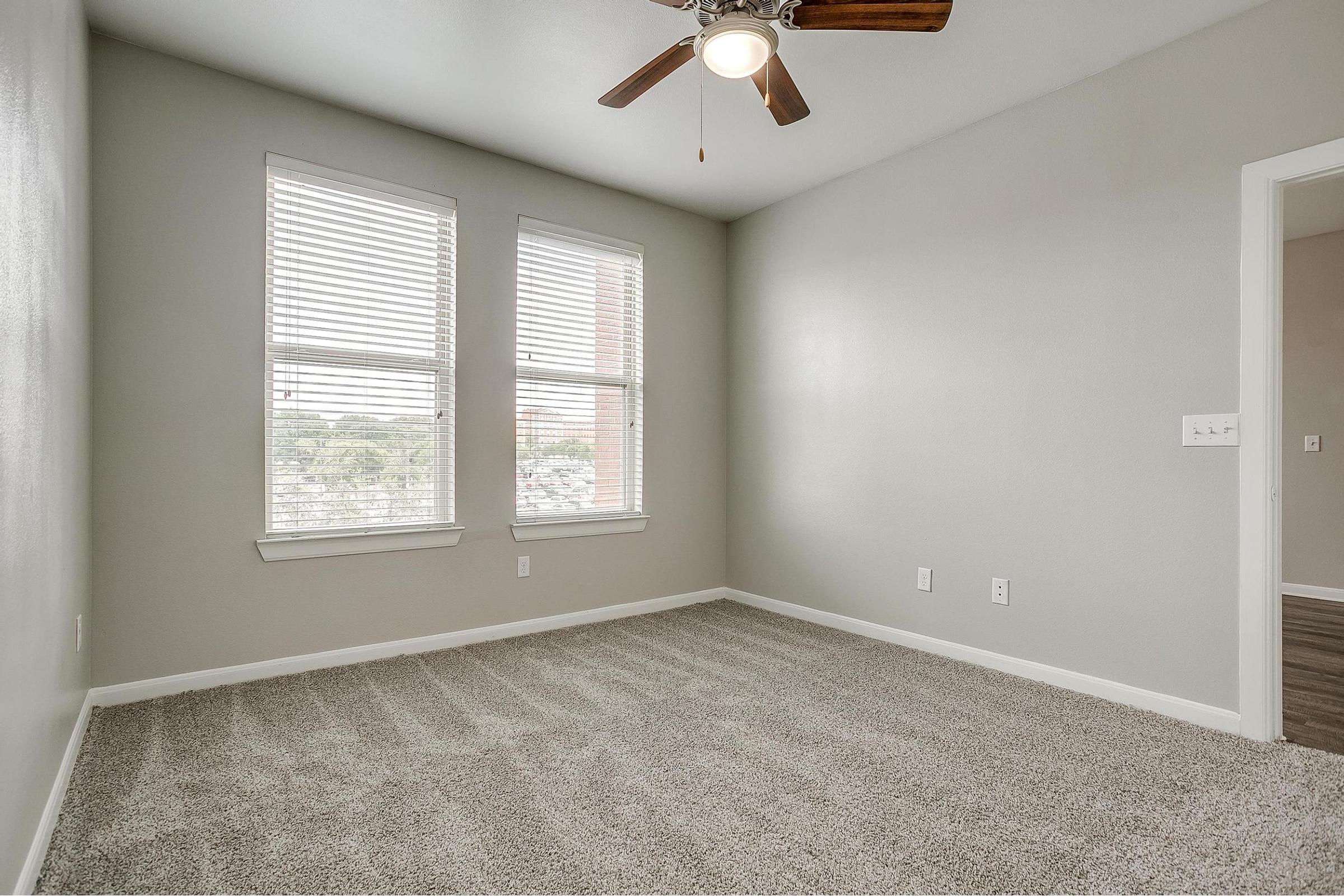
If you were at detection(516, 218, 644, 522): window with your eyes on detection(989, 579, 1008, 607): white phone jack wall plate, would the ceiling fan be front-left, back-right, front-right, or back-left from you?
front-right

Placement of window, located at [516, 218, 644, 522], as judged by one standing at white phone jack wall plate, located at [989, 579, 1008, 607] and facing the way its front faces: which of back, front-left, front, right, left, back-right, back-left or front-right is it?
front-right

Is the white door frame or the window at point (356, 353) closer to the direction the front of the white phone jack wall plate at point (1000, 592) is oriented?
the window

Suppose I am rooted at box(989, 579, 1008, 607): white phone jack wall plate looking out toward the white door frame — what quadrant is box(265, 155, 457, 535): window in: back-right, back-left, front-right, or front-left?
back-right

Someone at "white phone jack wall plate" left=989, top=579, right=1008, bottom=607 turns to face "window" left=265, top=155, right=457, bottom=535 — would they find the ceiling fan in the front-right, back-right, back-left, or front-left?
front-left

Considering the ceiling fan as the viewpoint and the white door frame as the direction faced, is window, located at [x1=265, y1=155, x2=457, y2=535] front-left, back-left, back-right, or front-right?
back-left

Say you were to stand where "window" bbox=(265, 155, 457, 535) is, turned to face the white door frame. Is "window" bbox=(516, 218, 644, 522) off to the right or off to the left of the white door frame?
left

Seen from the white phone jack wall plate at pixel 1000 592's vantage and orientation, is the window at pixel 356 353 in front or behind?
in front

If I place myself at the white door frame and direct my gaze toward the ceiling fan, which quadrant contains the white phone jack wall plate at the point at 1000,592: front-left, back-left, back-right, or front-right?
front-right

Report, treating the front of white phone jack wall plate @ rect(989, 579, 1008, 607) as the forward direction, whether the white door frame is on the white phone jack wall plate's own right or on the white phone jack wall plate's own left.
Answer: on the white phone jack wall plate's own left

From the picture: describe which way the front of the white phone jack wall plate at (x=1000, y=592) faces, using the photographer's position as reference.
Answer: facing the viewer and to the left of the viewer

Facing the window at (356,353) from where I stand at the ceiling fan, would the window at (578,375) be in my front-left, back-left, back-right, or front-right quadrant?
front-right
